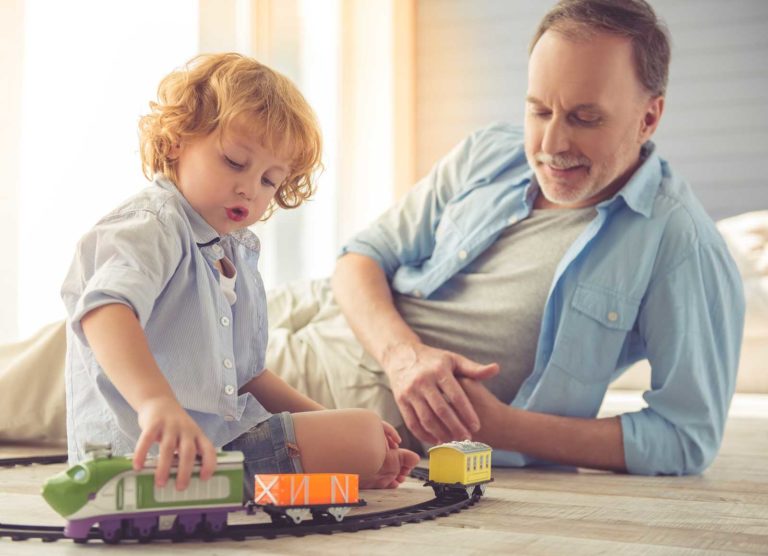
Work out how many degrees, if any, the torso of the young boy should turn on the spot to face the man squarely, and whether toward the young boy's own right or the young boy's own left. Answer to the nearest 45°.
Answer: approximately 90° to the young boy's own left
